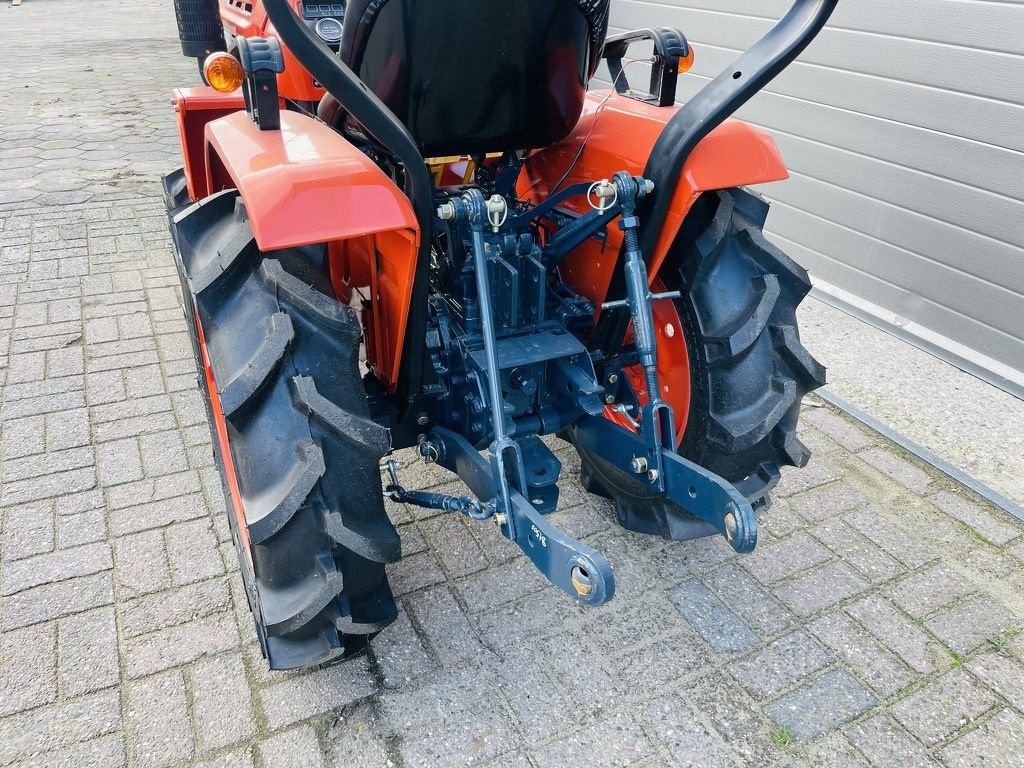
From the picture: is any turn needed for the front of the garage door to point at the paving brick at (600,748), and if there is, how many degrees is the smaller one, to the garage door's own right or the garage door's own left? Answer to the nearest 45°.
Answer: approximately 45° to the garage door's own left

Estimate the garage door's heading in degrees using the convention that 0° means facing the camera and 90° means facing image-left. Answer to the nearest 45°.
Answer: approximately 45°

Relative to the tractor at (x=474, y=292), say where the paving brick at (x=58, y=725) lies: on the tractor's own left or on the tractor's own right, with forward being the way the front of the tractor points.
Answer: on the tractor's own left

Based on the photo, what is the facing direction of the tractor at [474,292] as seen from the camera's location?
facing away from the viewer and to the left of the viewer

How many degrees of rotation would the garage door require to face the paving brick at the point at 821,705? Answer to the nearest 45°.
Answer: approximately 45° to its left

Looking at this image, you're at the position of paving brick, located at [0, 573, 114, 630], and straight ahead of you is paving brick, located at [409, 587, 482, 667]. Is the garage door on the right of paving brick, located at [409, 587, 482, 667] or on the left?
left

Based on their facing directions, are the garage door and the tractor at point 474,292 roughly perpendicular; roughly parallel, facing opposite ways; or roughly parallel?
roughly perpendicular
